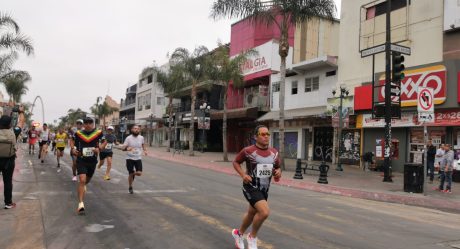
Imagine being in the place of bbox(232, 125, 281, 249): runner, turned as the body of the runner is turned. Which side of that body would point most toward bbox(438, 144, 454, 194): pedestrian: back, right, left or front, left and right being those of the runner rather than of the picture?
left

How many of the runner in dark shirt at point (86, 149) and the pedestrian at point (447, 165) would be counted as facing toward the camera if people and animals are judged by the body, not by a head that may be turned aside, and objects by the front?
1

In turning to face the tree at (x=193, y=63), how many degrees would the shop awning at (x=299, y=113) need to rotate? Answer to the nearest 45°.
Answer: approximately 45° to its right

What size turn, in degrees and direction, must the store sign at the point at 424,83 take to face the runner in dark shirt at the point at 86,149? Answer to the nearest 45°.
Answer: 0° — it already faces them

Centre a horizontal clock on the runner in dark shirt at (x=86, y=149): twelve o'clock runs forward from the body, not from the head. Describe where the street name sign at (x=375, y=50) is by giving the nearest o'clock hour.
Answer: The street name sign is roughly at 8 o'clock from the runner in dark shirt.

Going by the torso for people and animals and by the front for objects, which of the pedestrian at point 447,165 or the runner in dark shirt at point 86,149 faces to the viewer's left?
the pedestrian

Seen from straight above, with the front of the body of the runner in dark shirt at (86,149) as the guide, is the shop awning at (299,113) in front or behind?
behind

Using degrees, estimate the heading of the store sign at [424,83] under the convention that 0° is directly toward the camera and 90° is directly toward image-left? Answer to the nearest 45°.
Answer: approximately 45°

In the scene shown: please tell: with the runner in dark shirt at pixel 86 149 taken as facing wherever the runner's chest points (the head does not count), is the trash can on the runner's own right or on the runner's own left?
on the runner's own left

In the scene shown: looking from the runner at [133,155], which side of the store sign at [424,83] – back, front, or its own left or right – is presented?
front

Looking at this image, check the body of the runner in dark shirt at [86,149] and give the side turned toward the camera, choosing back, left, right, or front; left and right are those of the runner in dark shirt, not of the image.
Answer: front

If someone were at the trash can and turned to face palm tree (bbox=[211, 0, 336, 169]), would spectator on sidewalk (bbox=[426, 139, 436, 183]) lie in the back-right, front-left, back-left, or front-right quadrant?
front-right

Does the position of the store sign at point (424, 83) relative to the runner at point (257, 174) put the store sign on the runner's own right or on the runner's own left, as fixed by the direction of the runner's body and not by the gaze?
on the runner's own left

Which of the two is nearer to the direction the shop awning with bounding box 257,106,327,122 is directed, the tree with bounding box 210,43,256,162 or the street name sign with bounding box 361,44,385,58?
the tree
